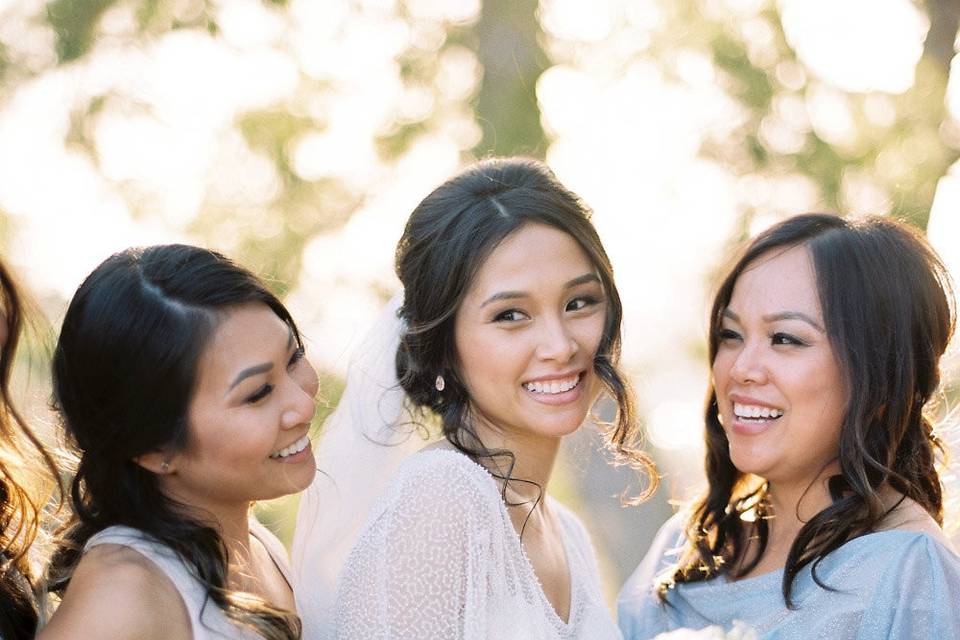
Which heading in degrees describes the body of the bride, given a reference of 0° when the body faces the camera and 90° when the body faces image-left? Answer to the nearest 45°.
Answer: approximately 315°

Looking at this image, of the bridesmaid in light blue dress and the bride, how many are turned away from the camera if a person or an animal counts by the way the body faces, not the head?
0

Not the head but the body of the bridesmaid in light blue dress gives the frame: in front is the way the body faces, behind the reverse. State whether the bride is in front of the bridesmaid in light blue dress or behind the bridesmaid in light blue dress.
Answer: in front

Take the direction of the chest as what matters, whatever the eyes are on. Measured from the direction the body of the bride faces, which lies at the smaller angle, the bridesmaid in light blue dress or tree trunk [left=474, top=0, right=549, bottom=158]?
the bridesmaid in light blue dress

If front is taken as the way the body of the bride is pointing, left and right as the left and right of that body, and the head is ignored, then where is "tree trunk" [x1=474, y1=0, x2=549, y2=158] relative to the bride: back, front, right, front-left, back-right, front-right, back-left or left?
back-left

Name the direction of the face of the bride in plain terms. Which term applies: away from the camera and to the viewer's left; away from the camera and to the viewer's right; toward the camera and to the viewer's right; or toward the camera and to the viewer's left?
toward the camera and to the viewer's right

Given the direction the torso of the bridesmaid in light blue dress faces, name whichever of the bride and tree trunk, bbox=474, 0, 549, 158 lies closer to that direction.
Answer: the bride

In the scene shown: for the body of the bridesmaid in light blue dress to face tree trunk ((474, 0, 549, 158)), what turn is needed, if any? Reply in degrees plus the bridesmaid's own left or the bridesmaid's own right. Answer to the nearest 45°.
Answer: approximately 90° to the bridesmaid's own right

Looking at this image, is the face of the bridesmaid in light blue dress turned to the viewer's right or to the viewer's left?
to the viewer's left

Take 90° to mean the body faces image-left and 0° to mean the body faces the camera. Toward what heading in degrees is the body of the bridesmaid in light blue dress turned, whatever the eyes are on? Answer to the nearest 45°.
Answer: approximately 45°
